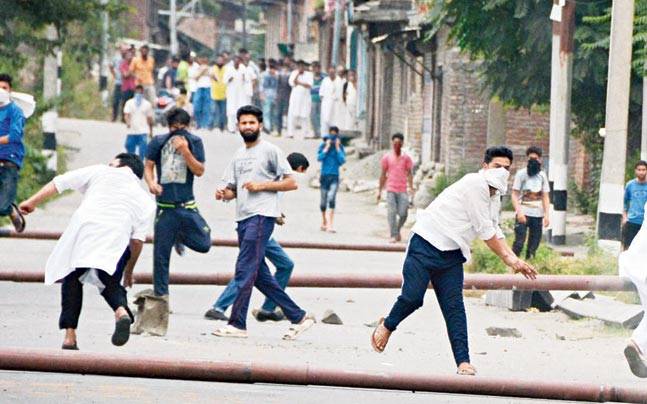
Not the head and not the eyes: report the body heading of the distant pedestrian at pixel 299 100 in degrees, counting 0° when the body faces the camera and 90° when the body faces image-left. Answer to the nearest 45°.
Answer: approximately 0°

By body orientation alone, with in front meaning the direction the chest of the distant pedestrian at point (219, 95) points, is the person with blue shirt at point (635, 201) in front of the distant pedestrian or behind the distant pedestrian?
in front

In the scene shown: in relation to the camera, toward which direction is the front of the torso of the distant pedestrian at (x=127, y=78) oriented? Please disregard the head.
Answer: toward the camera

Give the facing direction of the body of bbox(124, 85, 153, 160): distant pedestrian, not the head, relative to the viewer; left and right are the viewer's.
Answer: facing the viewer

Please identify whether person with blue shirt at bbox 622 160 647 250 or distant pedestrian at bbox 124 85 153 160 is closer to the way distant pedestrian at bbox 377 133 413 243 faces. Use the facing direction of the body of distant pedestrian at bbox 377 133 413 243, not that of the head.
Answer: the person with blue shirt

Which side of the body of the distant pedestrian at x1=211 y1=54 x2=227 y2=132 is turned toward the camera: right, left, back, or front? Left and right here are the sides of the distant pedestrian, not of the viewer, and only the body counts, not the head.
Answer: front

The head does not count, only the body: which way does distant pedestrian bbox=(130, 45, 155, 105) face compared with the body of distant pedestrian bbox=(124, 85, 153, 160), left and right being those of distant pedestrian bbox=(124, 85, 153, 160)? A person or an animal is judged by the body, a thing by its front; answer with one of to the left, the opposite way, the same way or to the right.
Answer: the same way

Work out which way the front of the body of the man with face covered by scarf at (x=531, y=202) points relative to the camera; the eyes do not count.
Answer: toward the camera

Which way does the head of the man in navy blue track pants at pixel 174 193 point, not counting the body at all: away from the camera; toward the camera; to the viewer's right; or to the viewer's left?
toward the camera

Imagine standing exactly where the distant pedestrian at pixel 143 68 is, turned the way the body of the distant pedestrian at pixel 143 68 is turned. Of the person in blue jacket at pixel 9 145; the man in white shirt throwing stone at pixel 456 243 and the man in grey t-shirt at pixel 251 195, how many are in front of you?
3

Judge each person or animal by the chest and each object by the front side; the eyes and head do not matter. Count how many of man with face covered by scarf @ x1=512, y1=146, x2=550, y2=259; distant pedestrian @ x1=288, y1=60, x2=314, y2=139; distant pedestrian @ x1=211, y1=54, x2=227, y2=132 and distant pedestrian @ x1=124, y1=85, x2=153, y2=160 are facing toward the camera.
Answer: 4

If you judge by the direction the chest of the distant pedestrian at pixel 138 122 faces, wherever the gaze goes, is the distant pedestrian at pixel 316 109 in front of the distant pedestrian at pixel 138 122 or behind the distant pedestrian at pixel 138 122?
behind

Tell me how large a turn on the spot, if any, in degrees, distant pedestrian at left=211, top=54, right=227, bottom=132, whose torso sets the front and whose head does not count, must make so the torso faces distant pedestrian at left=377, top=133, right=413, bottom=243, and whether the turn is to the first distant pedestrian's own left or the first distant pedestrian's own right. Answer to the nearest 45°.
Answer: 0° — they already face them
